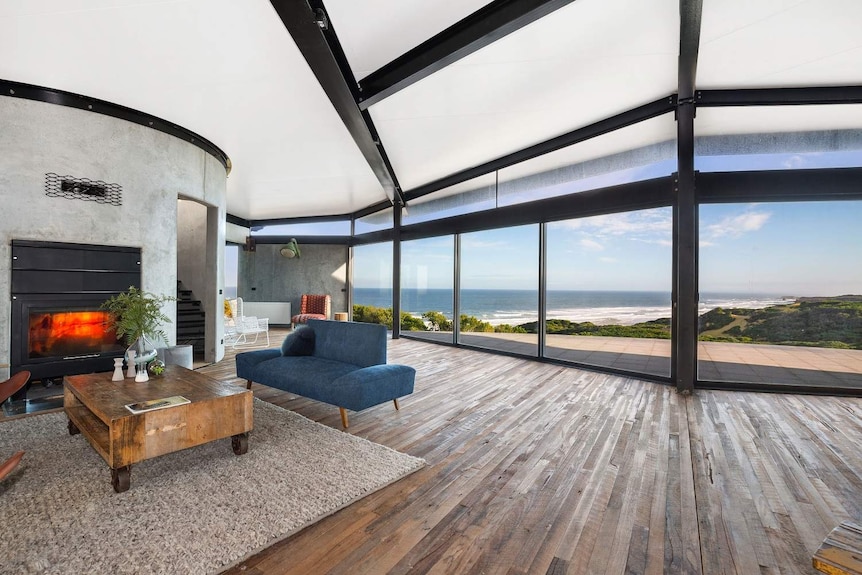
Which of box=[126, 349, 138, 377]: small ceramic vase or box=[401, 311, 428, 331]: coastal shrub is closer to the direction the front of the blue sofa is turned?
the small ceramic vase

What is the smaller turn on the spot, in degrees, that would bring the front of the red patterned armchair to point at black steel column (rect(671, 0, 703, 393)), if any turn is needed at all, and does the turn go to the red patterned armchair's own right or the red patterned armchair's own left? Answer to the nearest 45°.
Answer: approximately 90° to the red patterned armchair's own left

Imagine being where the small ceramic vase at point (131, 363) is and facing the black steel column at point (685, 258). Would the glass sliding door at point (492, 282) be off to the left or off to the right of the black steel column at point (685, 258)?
left

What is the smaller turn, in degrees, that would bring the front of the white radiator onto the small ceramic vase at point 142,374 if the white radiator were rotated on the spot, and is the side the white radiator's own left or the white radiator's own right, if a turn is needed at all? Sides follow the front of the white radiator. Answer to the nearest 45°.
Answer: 0° — it already faces it

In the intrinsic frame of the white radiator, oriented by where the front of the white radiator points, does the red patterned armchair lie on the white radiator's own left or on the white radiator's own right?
on the white radiator's own left

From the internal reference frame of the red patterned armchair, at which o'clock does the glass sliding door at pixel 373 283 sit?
The glass sliding door is roughly at 8 o'clock from the red patterned armchair.

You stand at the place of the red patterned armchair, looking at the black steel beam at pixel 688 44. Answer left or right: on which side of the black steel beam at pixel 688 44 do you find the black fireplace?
right

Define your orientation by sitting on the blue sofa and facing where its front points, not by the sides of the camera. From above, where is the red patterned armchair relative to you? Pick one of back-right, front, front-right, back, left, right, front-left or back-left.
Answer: back-right
